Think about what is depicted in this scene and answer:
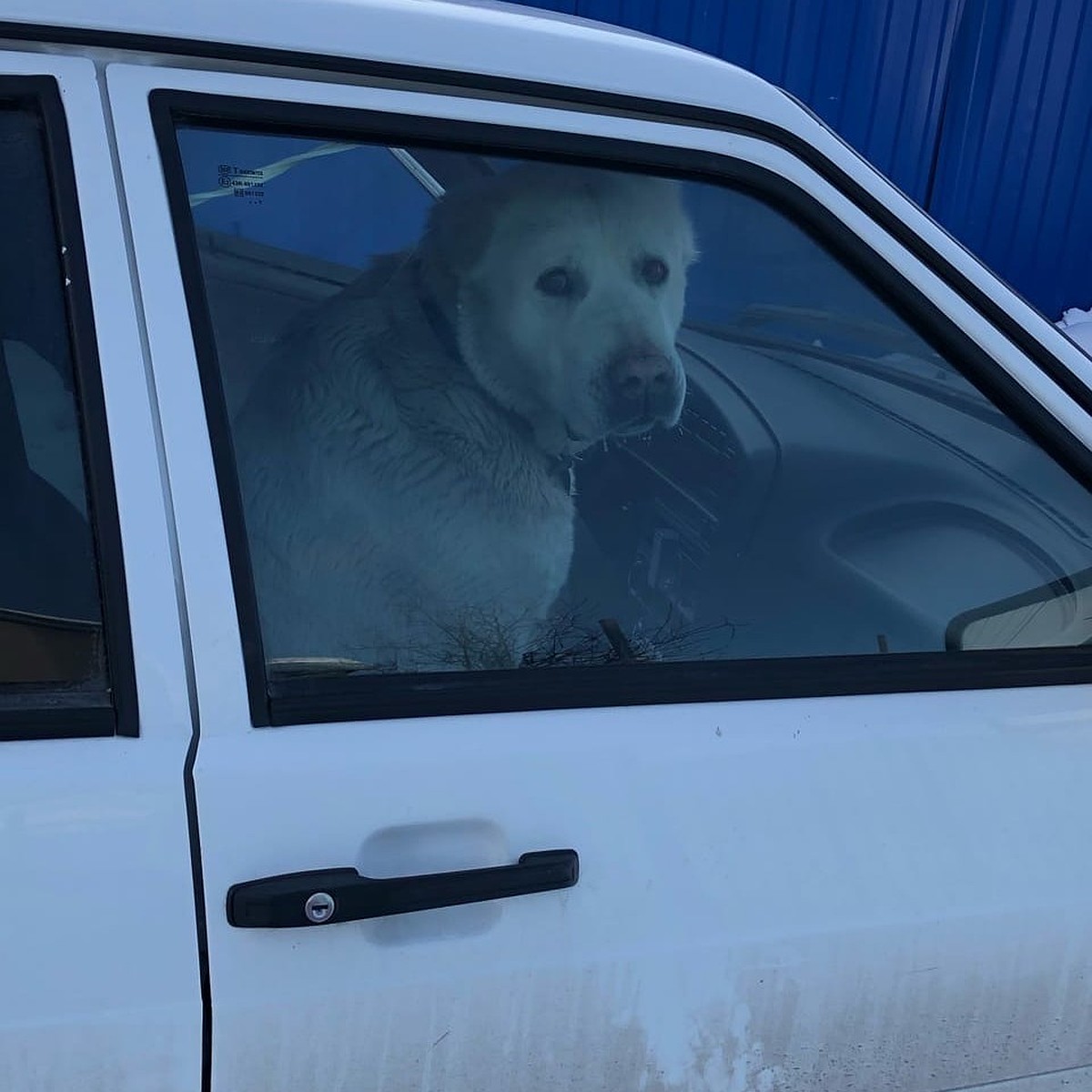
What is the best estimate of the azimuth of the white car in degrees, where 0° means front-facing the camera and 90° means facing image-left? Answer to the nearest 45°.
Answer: approximately 270°
